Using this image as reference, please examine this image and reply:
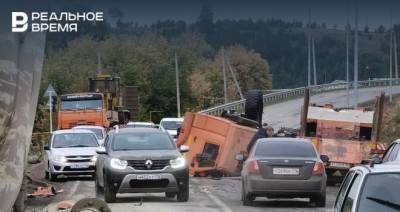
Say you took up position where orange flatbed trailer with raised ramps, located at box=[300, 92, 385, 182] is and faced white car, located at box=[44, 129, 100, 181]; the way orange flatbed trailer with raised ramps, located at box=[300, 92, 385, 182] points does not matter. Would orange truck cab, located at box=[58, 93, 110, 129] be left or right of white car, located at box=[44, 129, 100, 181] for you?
right

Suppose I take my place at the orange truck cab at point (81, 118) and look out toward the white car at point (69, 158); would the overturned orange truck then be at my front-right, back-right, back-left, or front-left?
front-left

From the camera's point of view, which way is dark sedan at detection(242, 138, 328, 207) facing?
away from the camera

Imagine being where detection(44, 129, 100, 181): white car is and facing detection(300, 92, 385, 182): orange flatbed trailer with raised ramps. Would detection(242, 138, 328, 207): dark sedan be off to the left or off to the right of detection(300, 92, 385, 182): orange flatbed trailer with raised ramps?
right

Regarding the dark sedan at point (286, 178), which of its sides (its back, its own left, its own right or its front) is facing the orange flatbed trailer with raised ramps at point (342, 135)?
front

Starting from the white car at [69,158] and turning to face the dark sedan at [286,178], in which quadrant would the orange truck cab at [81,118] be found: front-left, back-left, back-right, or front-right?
back-left

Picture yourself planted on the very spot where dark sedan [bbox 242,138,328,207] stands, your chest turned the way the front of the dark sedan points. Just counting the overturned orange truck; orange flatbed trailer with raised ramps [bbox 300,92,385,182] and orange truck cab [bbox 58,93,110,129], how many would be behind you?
0

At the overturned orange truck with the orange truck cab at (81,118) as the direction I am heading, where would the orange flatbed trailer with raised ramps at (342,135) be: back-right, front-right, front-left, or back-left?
back-right

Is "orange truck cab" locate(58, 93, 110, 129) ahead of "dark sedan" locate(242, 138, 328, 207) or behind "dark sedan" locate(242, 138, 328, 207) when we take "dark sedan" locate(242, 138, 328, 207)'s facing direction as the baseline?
ahead

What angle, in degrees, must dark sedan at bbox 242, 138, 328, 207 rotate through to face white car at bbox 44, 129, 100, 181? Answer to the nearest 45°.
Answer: approximately 45° to its left

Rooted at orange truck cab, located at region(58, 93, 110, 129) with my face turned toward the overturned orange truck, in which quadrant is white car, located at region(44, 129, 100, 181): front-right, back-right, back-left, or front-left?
front-right
